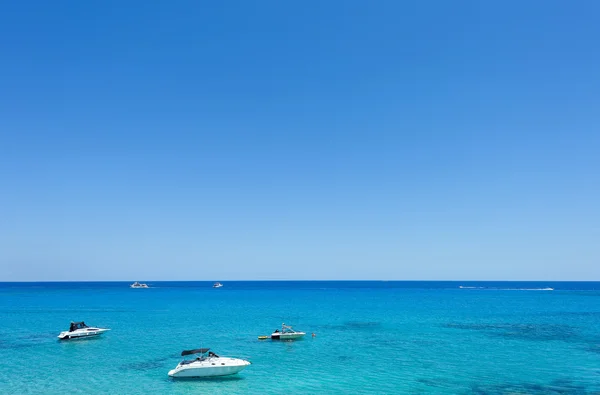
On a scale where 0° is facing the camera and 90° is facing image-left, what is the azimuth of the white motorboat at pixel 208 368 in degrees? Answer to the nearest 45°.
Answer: approximately 270°
